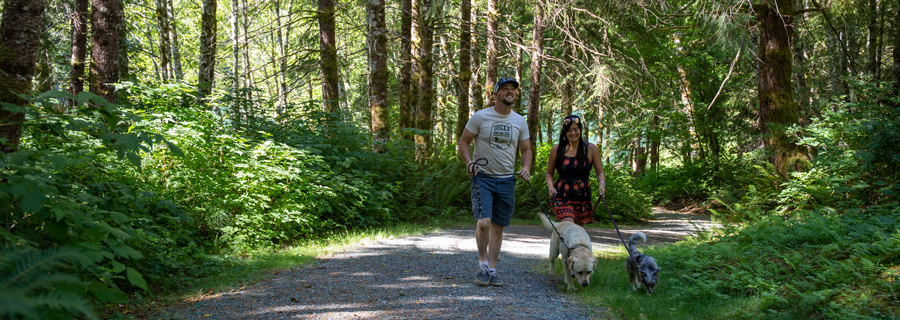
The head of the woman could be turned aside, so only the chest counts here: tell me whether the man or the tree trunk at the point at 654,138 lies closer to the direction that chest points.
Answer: the man

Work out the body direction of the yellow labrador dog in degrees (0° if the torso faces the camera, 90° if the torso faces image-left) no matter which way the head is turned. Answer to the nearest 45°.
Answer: approximately 315°

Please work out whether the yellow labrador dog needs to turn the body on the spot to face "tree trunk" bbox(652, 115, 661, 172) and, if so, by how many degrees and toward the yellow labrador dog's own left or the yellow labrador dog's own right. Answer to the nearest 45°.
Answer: approximately 135° to the yellow labrador dog's own left

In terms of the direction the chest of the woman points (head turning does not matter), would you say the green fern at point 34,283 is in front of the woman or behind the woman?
in front

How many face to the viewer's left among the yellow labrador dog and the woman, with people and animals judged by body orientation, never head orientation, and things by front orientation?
0

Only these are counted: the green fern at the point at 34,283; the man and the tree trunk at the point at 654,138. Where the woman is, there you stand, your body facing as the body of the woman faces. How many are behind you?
1

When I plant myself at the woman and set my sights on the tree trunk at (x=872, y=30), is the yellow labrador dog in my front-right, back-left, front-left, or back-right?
back-right

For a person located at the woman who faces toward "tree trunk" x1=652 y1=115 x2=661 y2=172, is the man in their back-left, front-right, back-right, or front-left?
back-left

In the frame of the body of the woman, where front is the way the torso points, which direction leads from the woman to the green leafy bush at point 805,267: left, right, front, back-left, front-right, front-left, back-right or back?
left

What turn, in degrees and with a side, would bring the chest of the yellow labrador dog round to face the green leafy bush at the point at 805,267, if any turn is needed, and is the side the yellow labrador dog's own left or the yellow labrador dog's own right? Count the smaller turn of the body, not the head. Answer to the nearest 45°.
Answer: approximately 45° to the yellow labrador dog's own left

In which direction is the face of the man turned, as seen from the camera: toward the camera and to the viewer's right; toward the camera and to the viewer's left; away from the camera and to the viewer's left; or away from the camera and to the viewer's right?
toward the camera and to the viewer's right

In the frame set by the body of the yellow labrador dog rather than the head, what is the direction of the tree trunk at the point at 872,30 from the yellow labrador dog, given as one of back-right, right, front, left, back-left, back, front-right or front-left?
left

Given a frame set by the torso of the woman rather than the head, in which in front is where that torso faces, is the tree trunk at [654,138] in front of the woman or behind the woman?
behind
